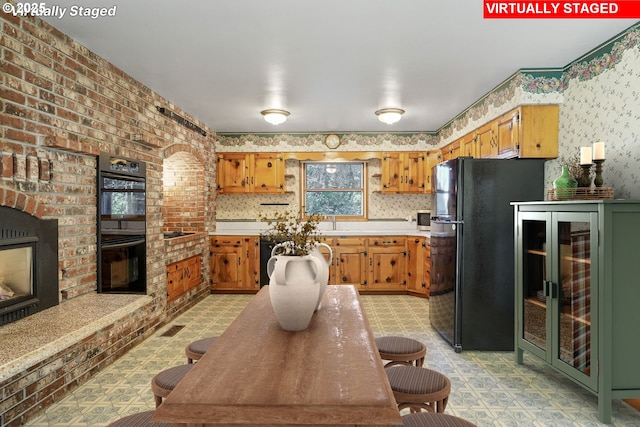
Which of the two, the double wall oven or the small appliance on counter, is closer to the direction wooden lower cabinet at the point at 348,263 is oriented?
the double wall oven

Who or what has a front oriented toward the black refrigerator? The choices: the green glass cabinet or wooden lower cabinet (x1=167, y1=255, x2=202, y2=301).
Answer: the wooden lower cabinet

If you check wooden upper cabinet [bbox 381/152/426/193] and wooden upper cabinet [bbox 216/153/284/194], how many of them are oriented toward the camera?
2

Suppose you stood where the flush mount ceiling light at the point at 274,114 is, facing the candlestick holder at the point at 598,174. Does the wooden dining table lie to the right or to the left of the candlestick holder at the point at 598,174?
right

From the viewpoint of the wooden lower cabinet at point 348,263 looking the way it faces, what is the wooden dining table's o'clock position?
The wooden dining table is roughly at 12 o'clock from the wooden lower cabinet.

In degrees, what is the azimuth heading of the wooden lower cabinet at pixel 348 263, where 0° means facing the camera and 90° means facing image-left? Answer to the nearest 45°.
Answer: approximately 0°

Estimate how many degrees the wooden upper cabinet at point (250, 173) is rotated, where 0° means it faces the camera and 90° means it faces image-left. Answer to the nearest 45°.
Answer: approximately 0°

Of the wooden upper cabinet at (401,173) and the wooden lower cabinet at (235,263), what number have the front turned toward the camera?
2

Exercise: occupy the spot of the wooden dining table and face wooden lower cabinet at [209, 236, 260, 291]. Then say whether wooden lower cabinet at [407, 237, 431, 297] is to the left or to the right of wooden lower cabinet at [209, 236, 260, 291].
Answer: right

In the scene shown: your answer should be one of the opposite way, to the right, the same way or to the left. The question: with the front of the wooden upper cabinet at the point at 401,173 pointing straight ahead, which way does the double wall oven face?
to the left

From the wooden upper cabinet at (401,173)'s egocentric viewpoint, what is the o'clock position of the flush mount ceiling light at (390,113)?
The flush mount ceiling light is roughly at 12 o'clock from the wooden upper cabinet.
